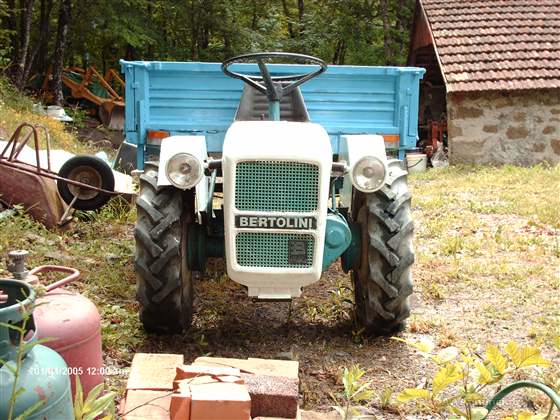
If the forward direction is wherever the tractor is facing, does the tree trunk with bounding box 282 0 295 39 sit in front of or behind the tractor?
behind

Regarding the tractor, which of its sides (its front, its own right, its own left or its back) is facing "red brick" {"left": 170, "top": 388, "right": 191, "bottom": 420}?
front

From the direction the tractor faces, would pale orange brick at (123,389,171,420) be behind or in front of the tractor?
in front

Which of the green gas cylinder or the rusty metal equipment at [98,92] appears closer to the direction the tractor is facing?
the green gas cylinder

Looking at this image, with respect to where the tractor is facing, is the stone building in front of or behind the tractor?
behind

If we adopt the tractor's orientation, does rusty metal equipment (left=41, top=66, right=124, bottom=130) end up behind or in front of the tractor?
behind
